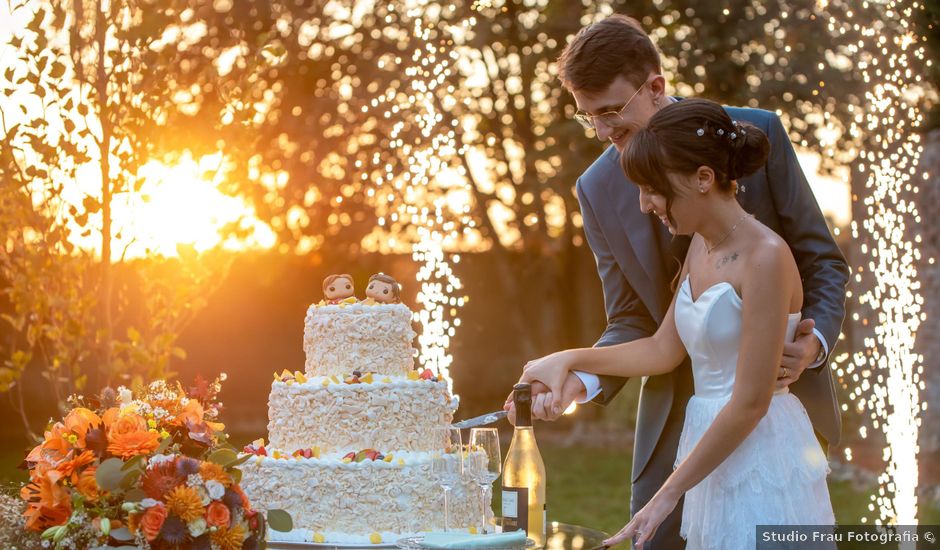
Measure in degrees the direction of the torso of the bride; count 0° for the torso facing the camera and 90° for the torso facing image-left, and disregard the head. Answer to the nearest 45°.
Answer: approximately 45°

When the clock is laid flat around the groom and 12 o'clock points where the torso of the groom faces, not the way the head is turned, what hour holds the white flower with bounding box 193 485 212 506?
The white flower is roughly at 1 o'clock from the groom.

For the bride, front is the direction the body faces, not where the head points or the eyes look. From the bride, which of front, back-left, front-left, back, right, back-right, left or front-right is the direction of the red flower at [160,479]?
front-right

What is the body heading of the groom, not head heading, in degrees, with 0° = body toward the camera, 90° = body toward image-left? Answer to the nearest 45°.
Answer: approximately 45°

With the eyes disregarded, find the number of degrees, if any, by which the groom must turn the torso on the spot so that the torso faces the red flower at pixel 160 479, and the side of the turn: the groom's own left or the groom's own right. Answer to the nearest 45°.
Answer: approximately 45° to the groom's own right

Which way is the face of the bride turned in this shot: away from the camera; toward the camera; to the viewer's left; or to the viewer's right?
to the viewer's left

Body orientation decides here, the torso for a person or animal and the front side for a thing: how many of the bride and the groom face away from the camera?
0

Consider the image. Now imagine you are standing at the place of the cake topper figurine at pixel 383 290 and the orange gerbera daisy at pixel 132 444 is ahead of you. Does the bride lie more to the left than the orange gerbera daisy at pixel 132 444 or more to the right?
left
